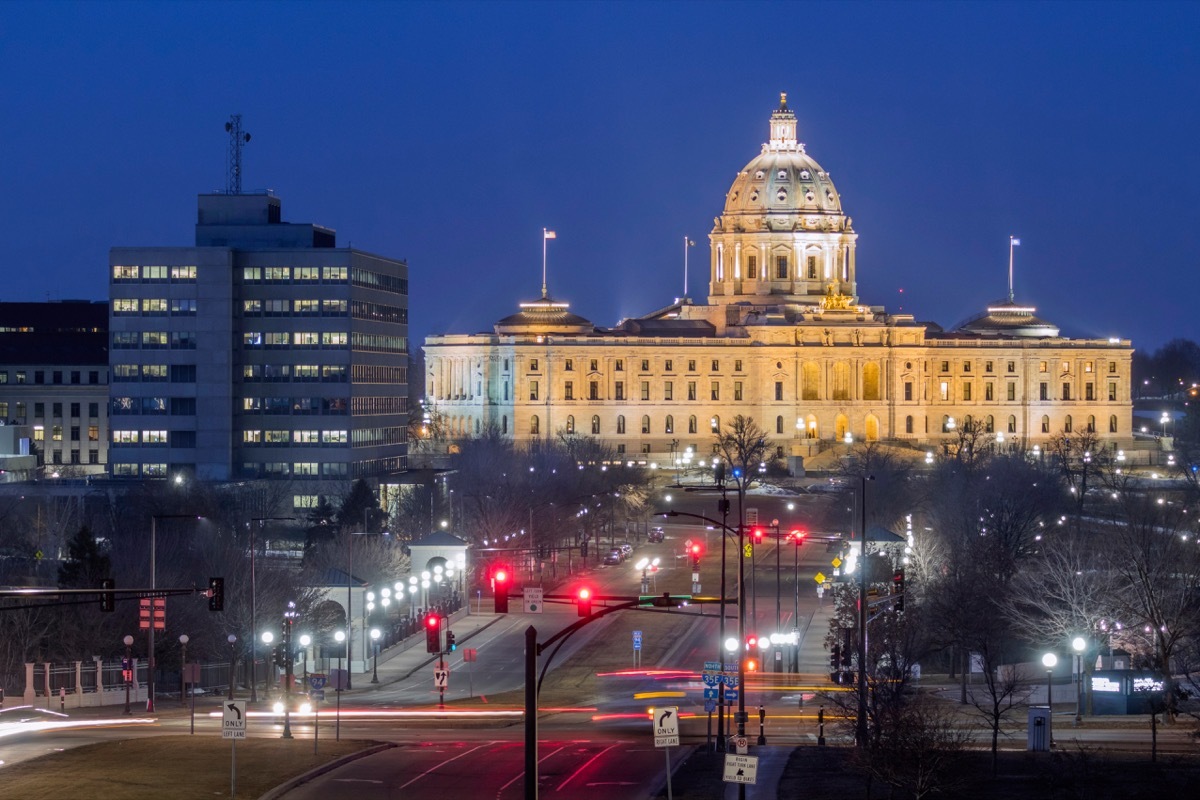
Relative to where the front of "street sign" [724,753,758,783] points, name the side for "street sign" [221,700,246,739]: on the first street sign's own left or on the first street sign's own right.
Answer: on the first street sign's own right

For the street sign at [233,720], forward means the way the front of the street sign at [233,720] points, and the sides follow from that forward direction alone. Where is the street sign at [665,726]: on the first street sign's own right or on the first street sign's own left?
on the first street sign's own left

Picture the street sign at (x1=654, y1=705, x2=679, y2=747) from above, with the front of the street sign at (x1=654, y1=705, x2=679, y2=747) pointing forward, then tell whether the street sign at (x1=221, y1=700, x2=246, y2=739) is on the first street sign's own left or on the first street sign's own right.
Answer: on the first street sign's own right

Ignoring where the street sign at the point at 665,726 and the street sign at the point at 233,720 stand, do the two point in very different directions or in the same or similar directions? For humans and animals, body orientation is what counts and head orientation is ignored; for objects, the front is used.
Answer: same or similar directions

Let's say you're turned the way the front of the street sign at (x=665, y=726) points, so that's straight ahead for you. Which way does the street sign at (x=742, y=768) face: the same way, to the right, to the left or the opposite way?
the same way

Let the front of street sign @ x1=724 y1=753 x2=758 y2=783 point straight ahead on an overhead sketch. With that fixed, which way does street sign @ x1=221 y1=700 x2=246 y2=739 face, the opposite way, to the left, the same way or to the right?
the same way

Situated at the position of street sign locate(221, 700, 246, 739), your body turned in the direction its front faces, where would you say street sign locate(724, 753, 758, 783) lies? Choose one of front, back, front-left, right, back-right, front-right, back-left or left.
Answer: front-left

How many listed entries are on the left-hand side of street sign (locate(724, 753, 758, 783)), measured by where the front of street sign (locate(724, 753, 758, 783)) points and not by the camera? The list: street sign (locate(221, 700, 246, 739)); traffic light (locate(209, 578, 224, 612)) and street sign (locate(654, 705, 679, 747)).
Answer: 0

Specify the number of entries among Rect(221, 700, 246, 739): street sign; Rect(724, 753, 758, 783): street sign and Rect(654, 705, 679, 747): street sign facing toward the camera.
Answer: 3

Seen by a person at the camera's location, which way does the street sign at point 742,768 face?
facing the viewer

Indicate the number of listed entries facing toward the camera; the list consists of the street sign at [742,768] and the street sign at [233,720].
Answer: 2

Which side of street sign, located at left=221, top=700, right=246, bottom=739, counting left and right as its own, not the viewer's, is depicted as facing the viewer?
front

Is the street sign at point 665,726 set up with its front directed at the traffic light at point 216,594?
no
